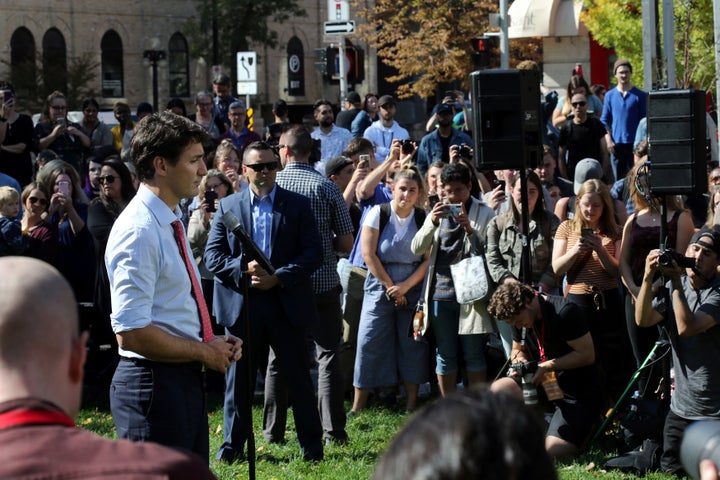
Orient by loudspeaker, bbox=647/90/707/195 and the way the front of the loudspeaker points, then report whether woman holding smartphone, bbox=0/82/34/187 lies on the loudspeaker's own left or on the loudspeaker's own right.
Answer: on the loudspeaker's own right

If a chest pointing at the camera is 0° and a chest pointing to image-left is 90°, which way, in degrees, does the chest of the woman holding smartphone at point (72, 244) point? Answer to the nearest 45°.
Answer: approximately 0°

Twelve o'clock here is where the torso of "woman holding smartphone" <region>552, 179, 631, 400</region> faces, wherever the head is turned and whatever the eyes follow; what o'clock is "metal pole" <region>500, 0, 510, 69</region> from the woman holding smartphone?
The metal pole is roughly at 6 o'clock from the woman holding smartphone.

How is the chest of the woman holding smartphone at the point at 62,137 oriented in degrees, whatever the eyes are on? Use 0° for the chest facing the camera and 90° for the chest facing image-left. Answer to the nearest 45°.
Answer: approximately 0°

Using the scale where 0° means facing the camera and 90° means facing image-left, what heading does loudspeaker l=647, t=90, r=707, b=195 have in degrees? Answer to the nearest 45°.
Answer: approximately 45°

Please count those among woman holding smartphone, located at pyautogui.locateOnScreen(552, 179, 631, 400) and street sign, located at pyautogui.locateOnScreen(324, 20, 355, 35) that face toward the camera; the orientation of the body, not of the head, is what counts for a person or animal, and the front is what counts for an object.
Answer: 2

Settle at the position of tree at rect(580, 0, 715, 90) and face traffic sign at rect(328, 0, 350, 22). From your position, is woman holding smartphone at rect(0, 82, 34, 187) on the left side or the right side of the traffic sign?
left

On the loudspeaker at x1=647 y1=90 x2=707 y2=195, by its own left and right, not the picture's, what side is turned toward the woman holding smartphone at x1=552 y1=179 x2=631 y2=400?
right
